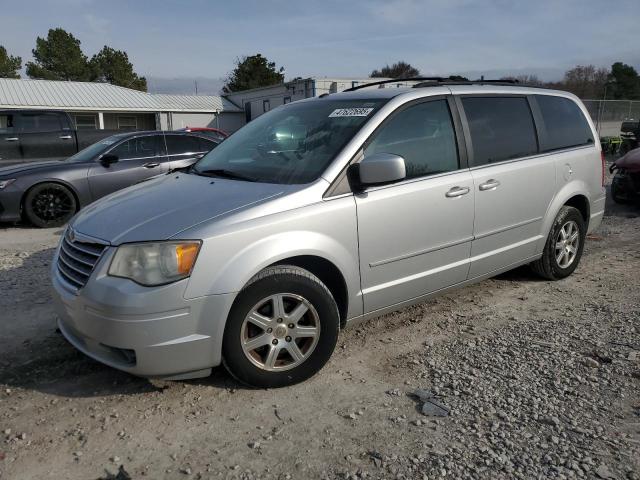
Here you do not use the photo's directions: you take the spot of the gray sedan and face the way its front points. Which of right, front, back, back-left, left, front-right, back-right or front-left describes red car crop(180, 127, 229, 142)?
back-right

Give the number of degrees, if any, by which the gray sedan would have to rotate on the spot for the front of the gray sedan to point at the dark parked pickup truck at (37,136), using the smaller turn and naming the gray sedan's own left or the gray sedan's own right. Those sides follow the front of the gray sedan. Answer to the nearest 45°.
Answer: approximately 90° to the gray sedan's own right

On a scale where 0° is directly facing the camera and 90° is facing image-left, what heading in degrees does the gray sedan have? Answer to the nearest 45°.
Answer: approximately 90°

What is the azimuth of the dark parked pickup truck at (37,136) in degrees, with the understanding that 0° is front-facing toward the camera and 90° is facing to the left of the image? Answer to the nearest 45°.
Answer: approximately 90°

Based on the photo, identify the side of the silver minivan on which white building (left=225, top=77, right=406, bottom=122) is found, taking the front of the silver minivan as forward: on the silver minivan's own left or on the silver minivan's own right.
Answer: on the silver minivan's own right

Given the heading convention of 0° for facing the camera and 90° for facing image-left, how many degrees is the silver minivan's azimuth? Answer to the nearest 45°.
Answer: approximately 45°

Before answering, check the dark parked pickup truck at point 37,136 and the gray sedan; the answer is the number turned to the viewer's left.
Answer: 2
